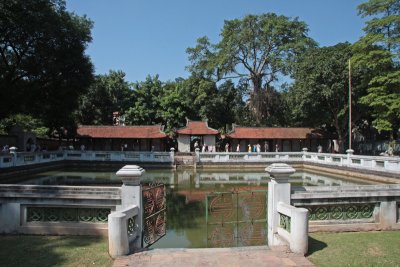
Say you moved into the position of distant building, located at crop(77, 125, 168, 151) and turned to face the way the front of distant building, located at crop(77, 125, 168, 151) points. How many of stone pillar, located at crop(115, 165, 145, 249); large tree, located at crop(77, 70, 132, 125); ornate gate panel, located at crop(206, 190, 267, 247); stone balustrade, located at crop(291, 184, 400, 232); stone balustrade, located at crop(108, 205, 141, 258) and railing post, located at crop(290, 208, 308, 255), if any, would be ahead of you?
5

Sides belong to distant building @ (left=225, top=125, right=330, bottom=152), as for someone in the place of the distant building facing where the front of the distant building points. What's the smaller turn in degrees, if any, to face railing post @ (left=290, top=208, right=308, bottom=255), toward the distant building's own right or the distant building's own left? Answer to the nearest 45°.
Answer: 0° — it already faces it

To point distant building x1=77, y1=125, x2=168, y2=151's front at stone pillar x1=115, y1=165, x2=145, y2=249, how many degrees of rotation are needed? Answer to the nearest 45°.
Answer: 0° — it already faces it

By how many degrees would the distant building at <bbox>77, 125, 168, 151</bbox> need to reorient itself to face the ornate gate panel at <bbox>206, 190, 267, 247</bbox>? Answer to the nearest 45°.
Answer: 0° — it already faces it

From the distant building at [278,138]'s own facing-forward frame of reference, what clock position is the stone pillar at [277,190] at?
The stone pillar is roughly at 12 o'clock from the distant building.

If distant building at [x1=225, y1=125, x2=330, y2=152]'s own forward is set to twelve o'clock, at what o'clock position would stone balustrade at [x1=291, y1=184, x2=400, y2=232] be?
The stone balustrade is roughly at 12 o'clock from the distant building.

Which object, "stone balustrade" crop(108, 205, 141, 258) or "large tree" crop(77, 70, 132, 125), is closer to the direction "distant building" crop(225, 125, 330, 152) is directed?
the stone balustrade

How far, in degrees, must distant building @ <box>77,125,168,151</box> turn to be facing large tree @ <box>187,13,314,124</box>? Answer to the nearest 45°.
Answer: approximately 90° to its left

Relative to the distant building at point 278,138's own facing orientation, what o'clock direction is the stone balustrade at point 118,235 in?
The stone balustrade is roughly at 12 o'clock from the distant building.
